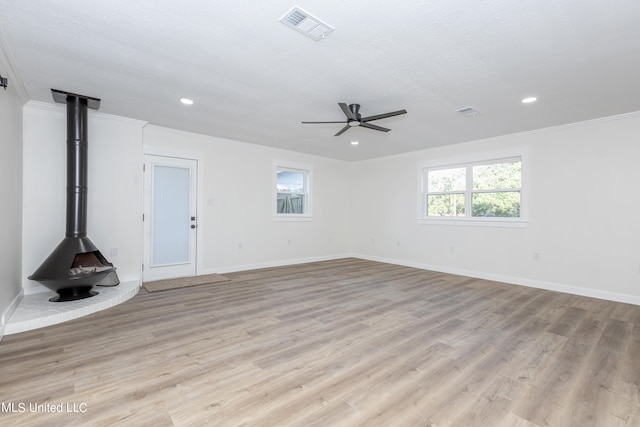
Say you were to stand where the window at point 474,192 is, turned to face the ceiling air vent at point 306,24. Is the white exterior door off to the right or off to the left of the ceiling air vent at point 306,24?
right

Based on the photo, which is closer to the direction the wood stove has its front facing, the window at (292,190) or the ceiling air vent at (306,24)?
the ceiling air vent

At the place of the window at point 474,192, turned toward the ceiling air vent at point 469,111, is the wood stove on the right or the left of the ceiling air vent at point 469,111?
right

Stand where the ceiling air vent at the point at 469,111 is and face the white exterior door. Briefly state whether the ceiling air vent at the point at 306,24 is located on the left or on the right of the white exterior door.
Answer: left

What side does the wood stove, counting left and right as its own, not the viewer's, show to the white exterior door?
left

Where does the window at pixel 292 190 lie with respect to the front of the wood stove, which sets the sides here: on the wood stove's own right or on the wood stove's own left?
on the wood stove's own left

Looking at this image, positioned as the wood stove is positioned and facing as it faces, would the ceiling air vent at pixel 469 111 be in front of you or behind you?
in front

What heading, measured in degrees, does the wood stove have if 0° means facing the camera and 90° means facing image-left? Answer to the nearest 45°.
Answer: approximately 315°

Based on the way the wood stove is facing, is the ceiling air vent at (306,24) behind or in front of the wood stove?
in front

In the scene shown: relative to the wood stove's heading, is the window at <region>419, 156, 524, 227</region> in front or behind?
in front

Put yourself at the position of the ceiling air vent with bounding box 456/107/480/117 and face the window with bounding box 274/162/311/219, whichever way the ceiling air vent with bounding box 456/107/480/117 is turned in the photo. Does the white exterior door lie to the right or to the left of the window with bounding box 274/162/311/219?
left
